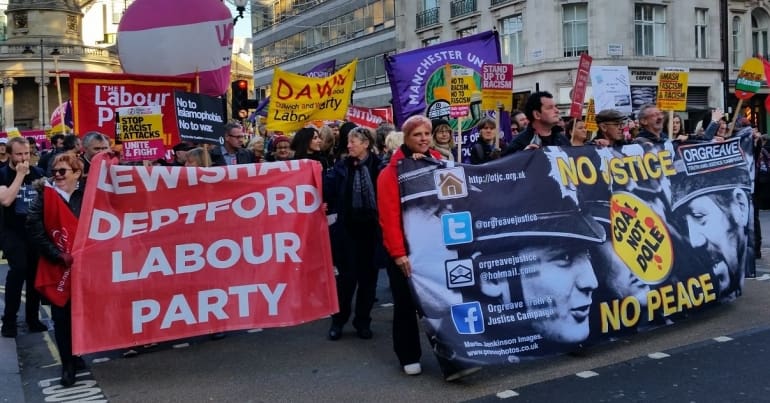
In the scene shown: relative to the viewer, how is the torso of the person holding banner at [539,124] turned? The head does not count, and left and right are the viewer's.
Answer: facing the viewer and to the right of the viewer

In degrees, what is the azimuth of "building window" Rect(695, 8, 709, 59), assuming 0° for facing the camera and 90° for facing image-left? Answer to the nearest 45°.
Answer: approximately 0°

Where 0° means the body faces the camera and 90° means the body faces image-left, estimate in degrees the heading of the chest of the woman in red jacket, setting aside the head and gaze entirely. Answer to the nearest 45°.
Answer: approximately 315°

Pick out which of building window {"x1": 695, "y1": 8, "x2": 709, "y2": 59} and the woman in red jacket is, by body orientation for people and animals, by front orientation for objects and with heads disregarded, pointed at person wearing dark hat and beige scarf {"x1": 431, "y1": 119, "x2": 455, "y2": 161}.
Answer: the building window

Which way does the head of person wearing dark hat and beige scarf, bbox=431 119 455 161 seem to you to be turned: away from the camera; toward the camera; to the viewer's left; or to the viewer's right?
toward the camera

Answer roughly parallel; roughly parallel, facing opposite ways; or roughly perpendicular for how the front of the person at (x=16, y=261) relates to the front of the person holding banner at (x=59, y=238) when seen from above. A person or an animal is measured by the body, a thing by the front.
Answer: roughly parallel

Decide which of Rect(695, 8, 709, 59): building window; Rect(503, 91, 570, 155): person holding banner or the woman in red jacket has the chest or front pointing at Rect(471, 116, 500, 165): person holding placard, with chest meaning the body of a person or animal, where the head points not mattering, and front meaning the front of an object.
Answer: the building window

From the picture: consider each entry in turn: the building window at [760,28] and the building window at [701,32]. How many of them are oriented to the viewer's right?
0

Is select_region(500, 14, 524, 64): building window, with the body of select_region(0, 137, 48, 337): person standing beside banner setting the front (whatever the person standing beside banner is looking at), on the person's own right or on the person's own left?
on the person's own left

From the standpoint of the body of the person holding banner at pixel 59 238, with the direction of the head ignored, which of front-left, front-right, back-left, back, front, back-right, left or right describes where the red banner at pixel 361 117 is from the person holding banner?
left

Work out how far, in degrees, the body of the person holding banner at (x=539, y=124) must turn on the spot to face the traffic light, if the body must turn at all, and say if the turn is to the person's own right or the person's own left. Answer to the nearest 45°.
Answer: approximately 180°

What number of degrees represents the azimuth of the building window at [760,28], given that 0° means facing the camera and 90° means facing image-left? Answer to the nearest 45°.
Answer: approximately 45°

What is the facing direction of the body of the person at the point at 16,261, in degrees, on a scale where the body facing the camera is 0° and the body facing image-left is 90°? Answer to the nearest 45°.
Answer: approximately 315°

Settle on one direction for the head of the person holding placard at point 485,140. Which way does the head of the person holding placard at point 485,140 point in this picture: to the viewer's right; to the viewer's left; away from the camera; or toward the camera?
toward the camera

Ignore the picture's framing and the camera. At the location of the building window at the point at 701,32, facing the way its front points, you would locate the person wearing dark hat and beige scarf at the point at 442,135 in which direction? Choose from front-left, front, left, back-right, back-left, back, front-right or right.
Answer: front

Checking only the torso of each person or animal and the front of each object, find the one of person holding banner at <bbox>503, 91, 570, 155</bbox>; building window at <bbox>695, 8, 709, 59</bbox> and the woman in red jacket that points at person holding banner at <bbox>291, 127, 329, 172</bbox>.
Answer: the building window

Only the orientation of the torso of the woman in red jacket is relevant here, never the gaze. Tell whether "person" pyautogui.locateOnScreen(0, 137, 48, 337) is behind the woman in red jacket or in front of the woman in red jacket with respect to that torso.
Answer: behind
